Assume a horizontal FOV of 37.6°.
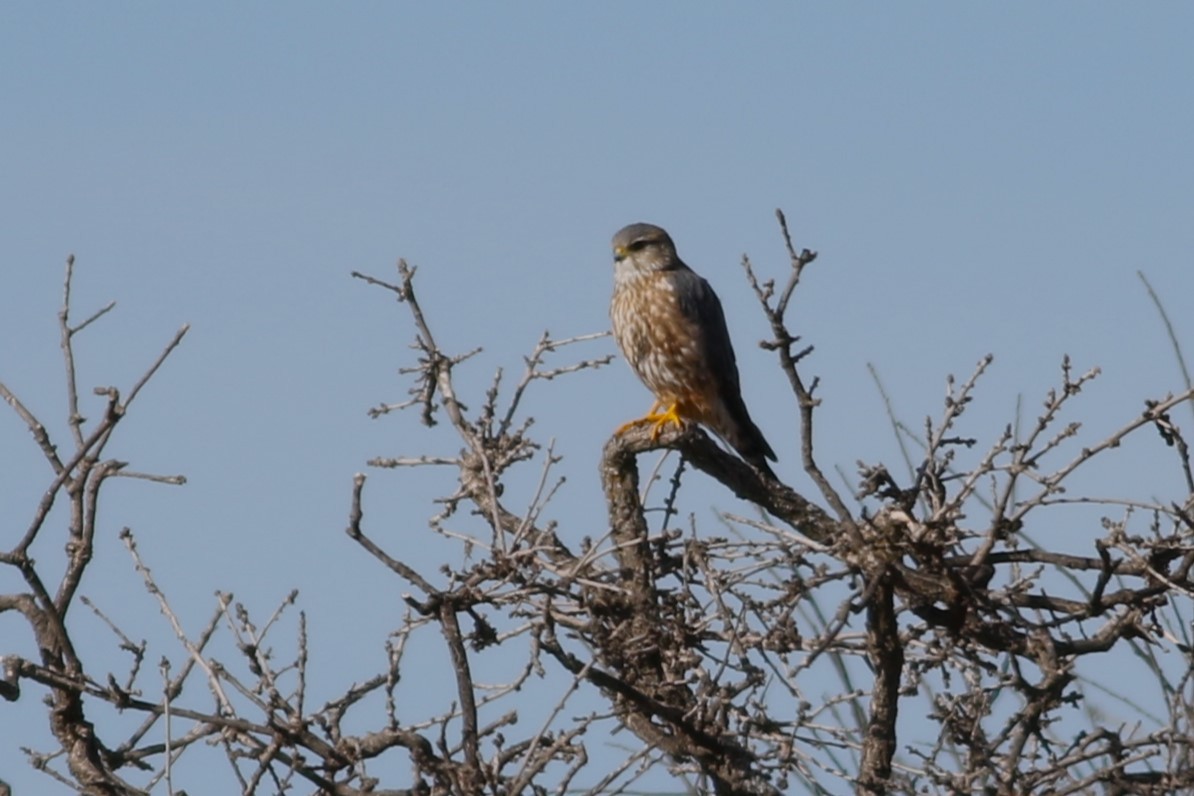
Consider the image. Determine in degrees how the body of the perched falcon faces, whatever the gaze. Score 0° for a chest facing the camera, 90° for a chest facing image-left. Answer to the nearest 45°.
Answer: approximately 45°
